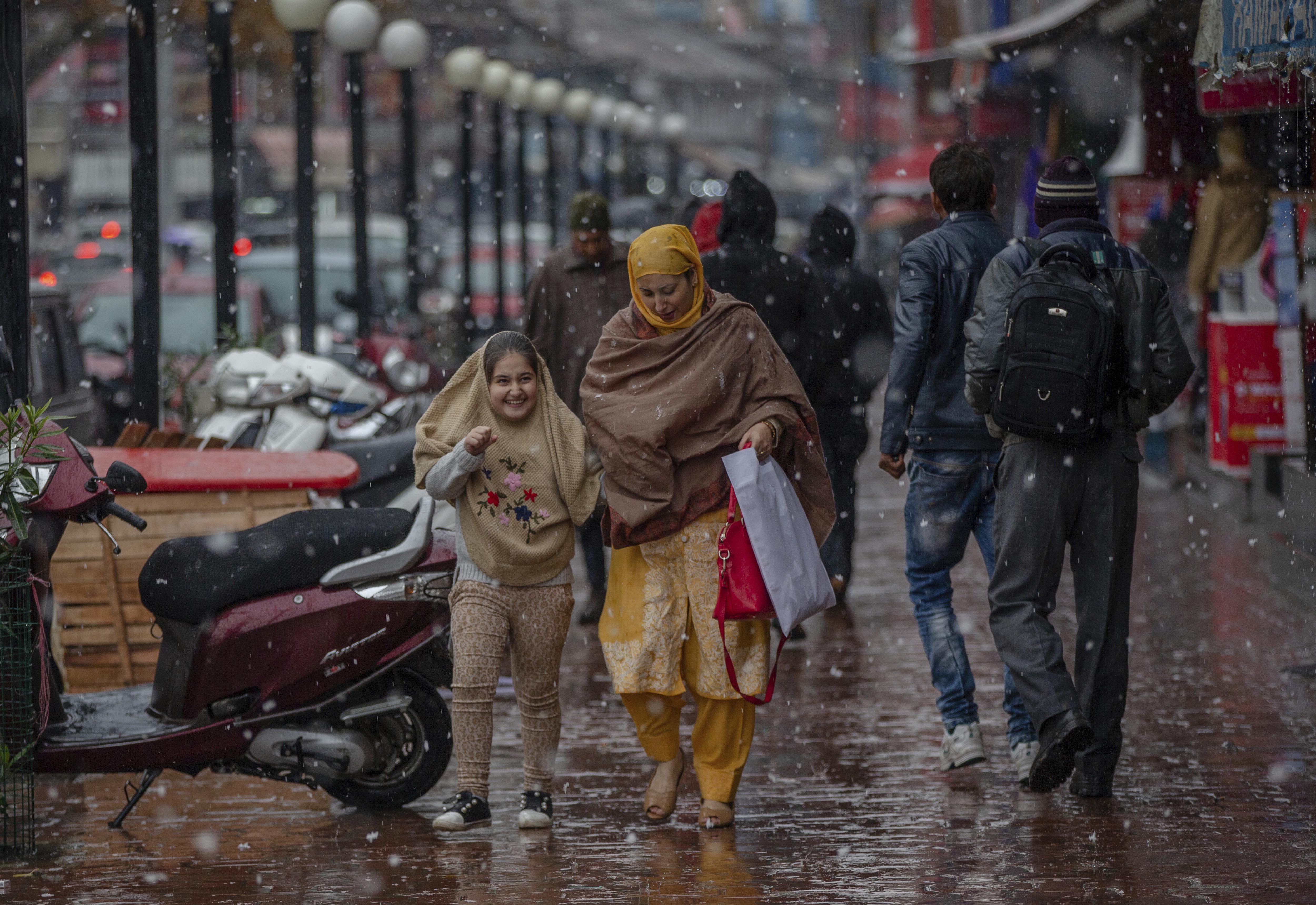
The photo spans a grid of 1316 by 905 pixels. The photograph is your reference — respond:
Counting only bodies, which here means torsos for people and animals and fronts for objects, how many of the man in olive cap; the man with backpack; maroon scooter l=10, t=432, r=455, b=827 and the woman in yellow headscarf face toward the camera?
2

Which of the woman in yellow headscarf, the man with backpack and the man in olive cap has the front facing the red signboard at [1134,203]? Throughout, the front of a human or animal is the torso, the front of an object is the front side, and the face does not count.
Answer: the man with backpack

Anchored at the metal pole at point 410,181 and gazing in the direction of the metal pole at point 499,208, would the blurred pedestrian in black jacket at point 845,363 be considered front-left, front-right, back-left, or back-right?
back-right

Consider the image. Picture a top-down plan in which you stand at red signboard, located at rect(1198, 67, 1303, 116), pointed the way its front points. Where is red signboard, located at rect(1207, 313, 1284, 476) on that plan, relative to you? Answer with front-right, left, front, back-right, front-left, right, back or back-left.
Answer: back

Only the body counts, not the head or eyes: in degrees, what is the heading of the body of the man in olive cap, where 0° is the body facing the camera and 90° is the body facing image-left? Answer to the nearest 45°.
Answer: approximately 0°

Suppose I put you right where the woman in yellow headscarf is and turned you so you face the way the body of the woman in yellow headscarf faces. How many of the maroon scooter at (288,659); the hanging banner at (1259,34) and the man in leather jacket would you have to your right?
1

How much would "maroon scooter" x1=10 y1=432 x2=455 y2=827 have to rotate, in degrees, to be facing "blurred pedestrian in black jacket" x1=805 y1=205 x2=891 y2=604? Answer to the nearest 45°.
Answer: approximately 135° to its right

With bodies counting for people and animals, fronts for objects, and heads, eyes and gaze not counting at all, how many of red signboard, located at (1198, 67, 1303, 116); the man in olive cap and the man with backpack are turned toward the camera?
2

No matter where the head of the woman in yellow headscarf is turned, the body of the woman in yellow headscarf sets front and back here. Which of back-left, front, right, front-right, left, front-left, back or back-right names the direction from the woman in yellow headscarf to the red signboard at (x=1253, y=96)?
back-left

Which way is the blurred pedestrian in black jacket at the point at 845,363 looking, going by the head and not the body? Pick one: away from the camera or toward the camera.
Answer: away from the camera

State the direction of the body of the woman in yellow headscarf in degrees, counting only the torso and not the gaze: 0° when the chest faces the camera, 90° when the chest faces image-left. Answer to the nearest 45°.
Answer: approximately 0°
